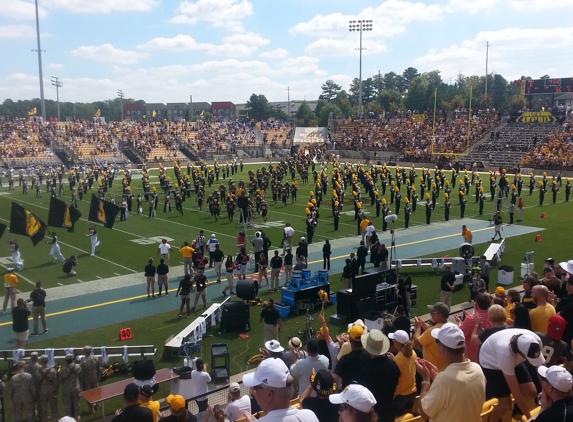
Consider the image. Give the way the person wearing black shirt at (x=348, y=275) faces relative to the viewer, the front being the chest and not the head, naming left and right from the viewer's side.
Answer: facing away from the viewer

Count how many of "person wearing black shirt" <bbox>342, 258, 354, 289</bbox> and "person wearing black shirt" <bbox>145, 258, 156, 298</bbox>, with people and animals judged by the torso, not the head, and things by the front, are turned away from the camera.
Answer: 2

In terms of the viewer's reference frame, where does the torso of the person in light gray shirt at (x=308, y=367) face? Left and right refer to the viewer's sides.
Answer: facing away from the viewer

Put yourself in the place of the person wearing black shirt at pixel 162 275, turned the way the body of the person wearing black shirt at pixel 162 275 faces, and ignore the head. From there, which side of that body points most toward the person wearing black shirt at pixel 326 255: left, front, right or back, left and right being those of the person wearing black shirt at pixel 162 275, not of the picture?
right

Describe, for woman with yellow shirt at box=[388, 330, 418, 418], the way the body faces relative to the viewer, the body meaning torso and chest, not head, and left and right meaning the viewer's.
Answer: facing away from the viewer and to the left of the viewer

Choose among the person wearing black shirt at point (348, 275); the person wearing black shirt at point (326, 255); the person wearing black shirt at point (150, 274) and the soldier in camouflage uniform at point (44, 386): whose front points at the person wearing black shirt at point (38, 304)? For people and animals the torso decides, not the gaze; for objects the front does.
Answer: the soldier in camouflage uniform

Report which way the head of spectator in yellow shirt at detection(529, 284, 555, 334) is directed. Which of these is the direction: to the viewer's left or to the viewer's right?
to the viewer's left

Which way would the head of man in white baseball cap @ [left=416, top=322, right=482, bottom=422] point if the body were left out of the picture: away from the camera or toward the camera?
away from the camera

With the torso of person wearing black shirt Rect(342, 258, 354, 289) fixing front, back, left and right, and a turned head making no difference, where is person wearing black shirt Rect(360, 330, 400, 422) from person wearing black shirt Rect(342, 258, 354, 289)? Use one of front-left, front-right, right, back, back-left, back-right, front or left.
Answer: back

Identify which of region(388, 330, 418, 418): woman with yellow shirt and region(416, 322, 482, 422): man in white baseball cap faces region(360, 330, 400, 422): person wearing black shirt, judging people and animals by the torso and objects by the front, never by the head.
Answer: the man in white baseball cap

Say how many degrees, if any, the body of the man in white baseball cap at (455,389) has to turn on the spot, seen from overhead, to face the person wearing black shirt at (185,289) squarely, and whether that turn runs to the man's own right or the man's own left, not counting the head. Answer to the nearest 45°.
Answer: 0° — they already face them

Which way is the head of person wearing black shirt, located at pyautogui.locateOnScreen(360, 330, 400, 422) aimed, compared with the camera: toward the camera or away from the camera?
away from the camera
